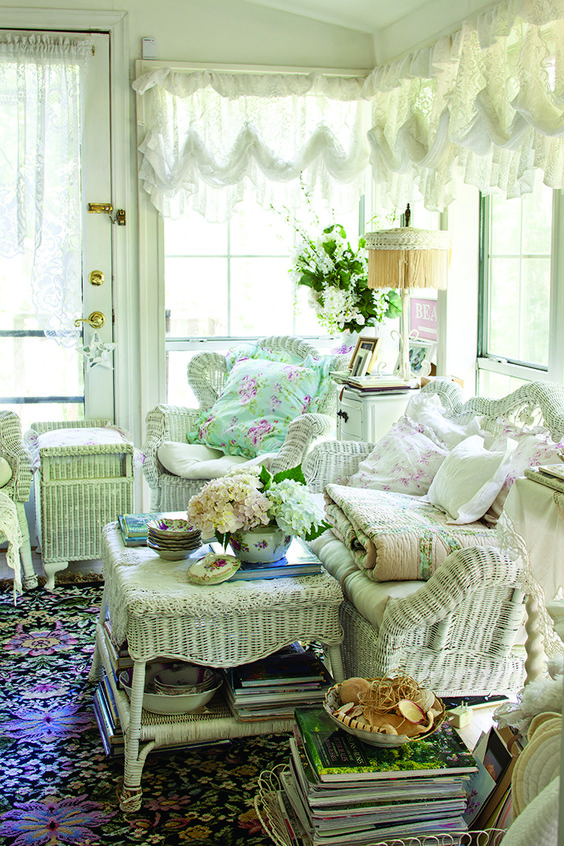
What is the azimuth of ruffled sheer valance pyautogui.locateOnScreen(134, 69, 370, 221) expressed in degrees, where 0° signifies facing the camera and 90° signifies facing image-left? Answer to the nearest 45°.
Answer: approximately 0°

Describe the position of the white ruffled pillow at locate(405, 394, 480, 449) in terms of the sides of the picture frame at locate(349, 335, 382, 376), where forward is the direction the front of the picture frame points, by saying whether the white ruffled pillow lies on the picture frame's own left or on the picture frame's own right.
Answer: on the picture frame's own left

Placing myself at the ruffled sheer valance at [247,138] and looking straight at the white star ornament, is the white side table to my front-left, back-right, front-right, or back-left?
back-left

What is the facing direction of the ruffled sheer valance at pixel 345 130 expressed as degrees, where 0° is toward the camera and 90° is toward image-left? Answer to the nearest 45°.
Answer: approximately 45°

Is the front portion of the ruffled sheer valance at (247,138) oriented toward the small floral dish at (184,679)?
yes

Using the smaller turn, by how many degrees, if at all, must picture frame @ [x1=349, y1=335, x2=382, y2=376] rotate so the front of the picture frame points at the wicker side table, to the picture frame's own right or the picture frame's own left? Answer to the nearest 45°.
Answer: approximately 45° to the picture frame's own right

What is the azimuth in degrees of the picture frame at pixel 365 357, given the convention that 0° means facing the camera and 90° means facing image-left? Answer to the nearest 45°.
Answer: approximately 45°

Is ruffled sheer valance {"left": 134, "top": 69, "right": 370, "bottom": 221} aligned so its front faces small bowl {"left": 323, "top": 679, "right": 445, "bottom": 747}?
yes

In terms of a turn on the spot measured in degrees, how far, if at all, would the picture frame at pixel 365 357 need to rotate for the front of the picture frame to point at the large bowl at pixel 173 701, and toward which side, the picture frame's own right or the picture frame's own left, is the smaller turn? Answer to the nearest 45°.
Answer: approximately 45° to the picture frame's own left

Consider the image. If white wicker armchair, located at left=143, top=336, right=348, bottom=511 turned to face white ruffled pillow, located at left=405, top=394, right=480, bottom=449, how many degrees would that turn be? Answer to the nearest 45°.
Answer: approximately 90° to its left

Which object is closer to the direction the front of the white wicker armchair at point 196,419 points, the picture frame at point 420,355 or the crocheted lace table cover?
the crocheted lace table cover
